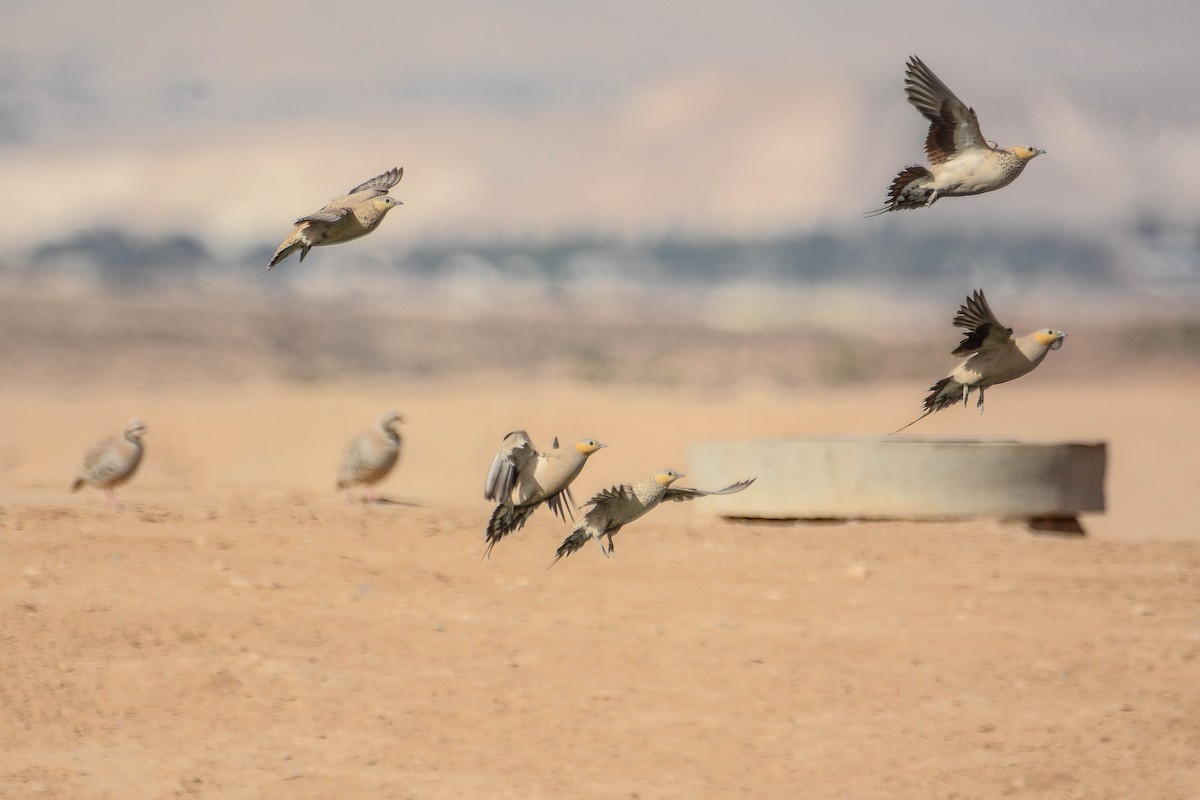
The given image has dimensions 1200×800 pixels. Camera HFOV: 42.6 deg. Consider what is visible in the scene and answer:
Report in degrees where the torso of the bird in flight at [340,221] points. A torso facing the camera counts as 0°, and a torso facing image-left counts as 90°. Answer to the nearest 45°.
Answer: approximately 270°

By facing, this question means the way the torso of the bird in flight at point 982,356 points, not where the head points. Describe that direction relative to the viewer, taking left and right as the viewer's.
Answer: facing to the right of the viewer

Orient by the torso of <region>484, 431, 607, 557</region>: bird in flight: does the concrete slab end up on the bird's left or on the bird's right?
on the bird's left

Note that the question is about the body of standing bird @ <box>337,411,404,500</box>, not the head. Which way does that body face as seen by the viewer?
to the viewer's right

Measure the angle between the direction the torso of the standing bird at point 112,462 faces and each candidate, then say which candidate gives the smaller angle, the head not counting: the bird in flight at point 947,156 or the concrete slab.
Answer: the concrete slab

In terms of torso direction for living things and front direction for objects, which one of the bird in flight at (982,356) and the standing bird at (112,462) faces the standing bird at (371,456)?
the standing bird at (112,462)

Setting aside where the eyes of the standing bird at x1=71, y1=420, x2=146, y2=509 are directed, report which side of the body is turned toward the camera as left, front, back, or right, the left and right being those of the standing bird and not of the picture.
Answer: right

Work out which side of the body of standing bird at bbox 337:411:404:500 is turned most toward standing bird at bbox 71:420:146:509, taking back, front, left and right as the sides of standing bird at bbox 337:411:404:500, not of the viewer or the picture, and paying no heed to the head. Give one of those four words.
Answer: back

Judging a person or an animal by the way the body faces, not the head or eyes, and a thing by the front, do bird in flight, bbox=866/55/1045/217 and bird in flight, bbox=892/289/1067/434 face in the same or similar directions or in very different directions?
same or similar directions
